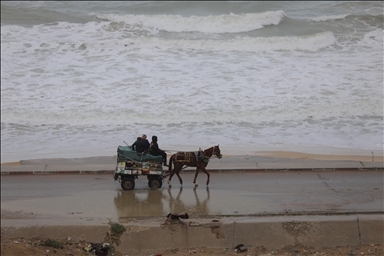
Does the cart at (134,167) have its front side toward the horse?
yes

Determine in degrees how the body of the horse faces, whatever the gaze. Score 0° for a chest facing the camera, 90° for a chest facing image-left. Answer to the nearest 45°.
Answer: approximately 270°

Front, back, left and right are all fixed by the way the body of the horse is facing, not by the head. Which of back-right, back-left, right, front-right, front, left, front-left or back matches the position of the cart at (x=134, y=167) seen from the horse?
back

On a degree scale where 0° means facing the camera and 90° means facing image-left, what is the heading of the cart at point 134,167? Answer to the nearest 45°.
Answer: approximately 270°

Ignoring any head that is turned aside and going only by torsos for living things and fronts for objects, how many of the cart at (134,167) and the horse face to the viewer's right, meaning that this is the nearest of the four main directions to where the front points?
2
